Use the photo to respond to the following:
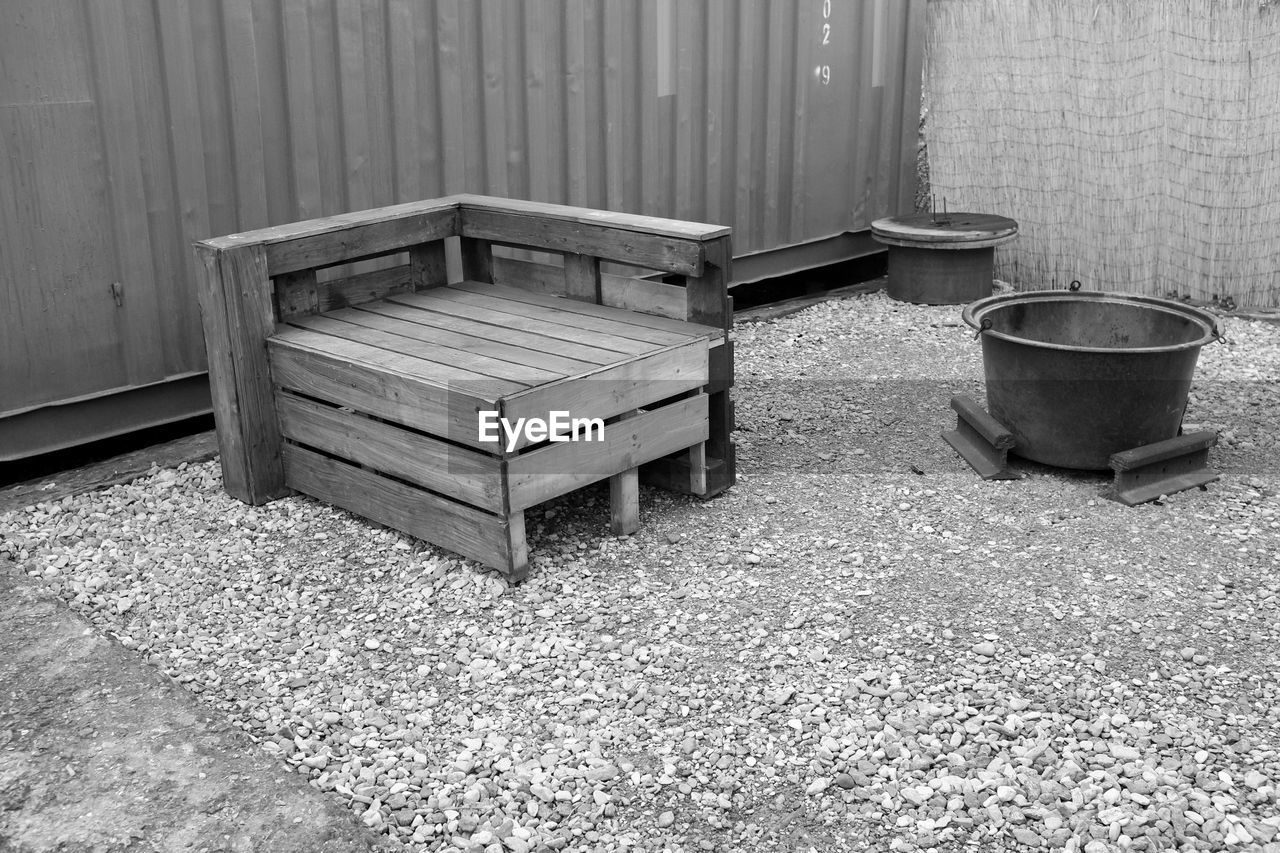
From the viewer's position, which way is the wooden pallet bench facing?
facing the viewer and to the left of the viewer

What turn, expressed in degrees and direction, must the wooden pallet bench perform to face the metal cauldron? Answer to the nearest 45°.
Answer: approximately 135° to its left

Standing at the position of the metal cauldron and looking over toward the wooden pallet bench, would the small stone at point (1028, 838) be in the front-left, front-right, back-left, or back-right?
front-left

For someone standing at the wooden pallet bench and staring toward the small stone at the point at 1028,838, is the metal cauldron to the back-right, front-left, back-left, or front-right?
front-left

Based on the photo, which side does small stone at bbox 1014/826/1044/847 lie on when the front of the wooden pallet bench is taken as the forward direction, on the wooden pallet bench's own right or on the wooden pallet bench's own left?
on the wooden pallet bench's own left
